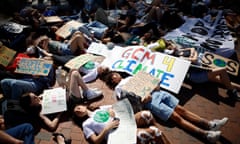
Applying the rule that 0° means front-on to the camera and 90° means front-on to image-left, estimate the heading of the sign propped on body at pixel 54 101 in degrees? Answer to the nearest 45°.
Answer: approximately 0°

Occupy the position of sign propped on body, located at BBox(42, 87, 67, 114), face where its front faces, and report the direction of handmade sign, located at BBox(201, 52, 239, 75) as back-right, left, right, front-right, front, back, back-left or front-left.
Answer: left

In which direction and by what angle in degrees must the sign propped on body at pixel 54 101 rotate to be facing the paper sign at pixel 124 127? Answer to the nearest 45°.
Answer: approximately 45° to its left

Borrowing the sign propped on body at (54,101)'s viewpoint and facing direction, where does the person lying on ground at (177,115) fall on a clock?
The person lying on ground is roughly at 10 o'clock from the sign propped on body.

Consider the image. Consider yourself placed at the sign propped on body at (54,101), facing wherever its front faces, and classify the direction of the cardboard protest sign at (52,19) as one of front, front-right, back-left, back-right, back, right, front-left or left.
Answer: back

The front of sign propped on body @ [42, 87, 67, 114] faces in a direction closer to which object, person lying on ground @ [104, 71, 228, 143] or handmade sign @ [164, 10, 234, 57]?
the person lying on ground

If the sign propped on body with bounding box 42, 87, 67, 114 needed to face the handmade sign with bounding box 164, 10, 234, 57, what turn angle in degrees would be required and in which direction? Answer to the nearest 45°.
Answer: approximately 90° to its left

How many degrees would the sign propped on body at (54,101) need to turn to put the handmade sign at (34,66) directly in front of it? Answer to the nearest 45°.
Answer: approximately 180°

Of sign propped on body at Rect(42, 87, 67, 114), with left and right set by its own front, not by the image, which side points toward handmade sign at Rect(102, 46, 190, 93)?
left

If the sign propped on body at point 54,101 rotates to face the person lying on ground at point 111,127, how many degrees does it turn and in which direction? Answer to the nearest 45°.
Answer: approximately 45° to its left

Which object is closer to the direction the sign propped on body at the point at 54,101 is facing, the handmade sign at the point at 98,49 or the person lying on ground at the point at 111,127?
the person lying on ground
